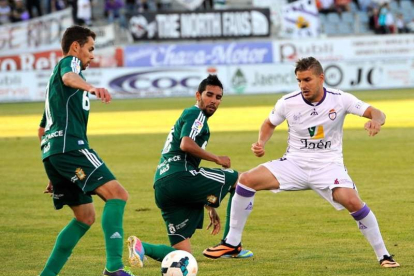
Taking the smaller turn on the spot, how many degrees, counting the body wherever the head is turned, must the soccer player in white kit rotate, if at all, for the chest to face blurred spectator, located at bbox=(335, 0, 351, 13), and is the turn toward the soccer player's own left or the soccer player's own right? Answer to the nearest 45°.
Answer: approximately 180°

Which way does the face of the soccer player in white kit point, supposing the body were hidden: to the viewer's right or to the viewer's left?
to the viewer's left

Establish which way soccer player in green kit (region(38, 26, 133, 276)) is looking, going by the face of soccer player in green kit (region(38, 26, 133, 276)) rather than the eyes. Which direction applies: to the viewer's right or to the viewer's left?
to the viewer's right

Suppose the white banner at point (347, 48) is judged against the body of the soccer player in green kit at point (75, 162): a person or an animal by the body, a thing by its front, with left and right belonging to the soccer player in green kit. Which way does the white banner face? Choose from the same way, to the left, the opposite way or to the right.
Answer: to the right

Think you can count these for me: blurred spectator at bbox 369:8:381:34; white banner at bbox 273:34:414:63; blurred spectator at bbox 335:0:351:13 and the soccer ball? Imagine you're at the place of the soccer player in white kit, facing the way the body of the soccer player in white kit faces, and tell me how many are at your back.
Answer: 3

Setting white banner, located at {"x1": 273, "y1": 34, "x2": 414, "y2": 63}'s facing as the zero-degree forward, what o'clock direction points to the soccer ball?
The soccer ball is roughly at 12 o'clock from the white banner.

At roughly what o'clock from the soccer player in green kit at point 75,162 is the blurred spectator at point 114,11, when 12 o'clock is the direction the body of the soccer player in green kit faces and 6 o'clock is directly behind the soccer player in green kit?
The blurred spectator is roughly at 9 o'clock from the soccer player in green kit.

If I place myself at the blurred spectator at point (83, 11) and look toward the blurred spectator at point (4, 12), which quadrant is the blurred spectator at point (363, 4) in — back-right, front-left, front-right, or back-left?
back-right
